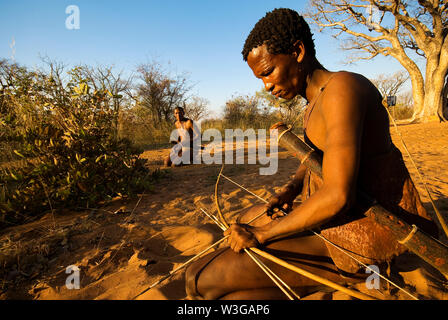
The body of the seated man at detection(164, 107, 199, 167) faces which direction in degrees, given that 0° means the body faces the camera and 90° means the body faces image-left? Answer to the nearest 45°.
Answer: approximately 45°

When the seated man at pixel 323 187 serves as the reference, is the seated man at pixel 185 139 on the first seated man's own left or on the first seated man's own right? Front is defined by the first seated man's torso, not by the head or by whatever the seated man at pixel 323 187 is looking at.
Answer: on the first seated man's own right

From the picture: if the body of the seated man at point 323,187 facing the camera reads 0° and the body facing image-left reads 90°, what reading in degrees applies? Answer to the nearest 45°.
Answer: approximately 90°

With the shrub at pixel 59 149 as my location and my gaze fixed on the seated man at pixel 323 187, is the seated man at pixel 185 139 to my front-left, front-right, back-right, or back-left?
back-left
